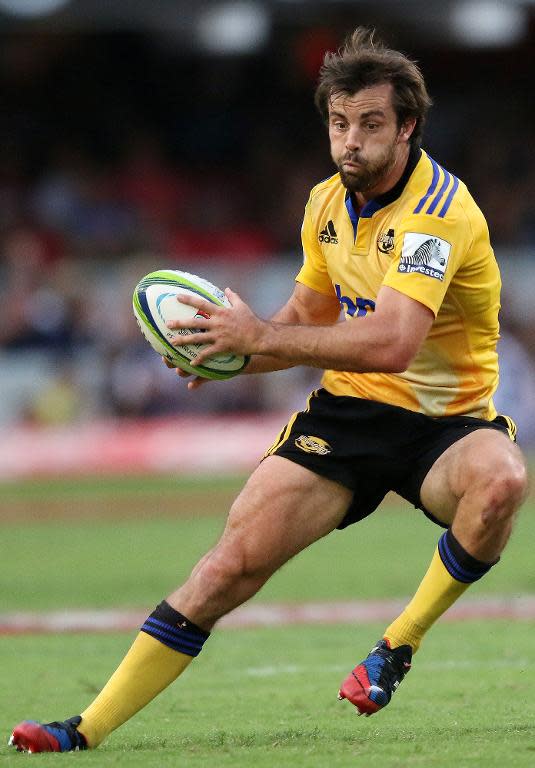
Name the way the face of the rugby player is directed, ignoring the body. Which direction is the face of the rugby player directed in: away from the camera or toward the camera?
toward the camera

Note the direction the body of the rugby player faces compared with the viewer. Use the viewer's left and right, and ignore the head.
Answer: facing the viewer and to the left of the viewer
